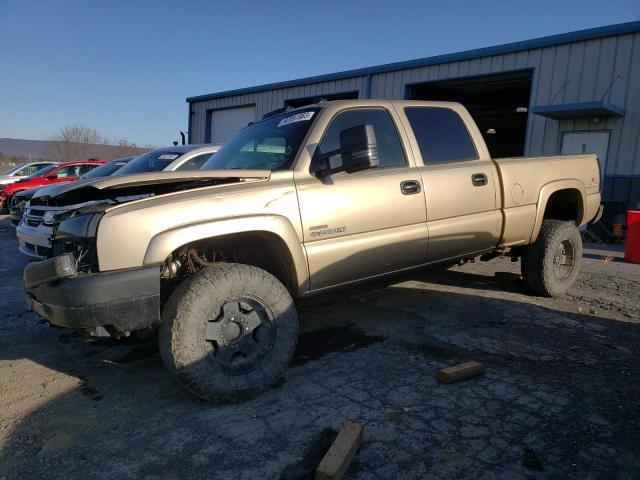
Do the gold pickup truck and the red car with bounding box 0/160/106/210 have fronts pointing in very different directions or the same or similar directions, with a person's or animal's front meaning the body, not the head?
same or similar directions

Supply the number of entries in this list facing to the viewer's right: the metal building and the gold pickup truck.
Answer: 0

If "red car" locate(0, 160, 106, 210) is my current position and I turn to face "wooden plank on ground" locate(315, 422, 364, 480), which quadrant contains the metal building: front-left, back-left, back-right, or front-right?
front-left

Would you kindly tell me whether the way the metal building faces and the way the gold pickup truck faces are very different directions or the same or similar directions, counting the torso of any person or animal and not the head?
same or similar directions

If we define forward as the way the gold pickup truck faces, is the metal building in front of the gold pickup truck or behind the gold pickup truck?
behind

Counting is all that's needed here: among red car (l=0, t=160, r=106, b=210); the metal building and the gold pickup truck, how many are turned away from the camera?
0

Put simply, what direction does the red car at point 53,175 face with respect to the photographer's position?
facing the viewer and to the left of the viewer

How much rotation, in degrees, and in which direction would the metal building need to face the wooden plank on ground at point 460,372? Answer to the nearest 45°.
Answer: approximately 45° to its left

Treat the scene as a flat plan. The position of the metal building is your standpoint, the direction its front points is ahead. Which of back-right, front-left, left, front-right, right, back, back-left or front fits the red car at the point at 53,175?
front-right

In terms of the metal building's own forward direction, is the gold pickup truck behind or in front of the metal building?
in front
